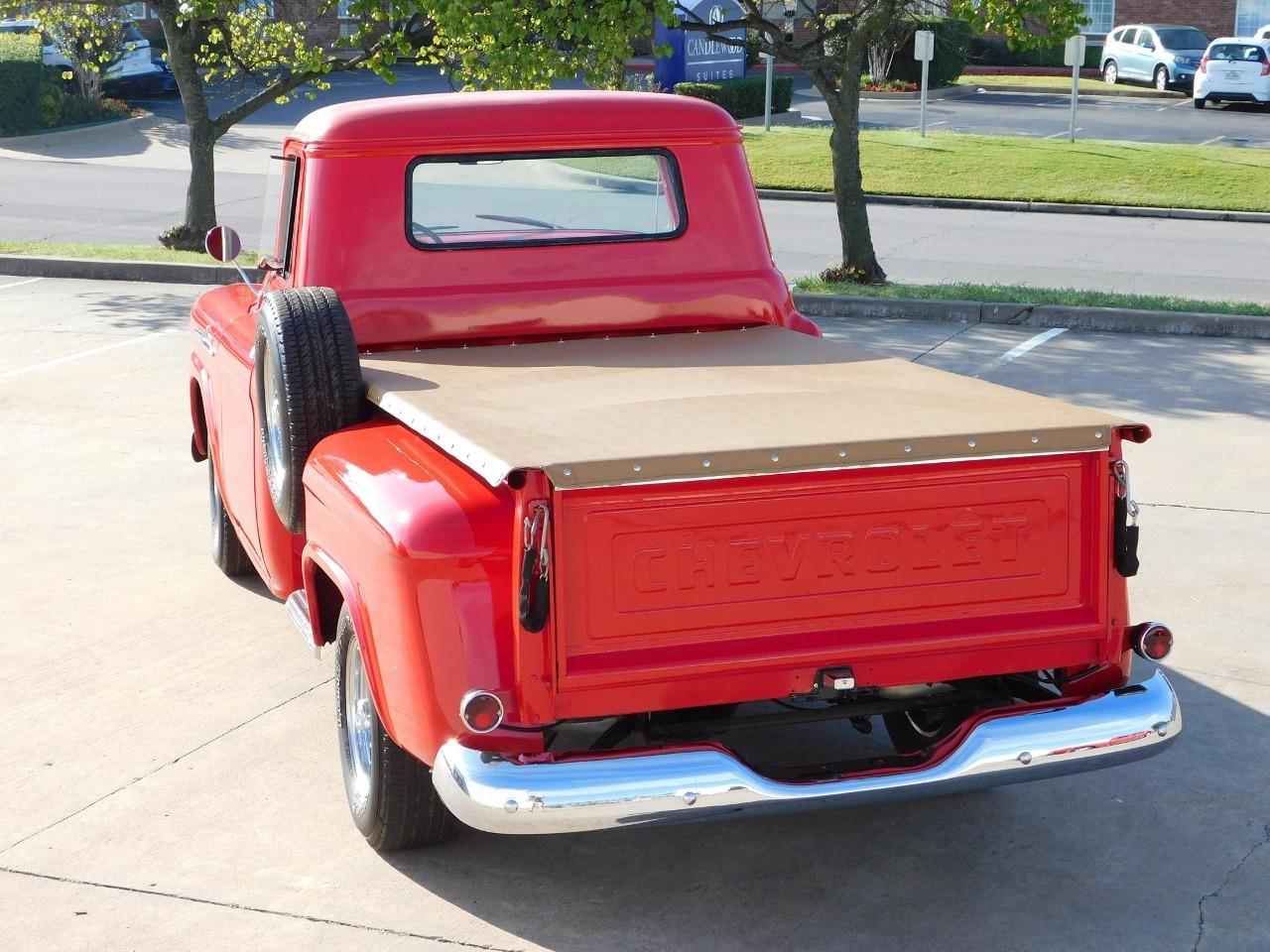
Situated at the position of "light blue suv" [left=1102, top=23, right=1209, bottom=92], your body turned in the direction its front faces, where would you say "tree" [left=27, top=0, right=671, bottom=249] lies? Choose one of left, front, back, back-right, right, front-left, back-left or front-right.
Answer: front-right

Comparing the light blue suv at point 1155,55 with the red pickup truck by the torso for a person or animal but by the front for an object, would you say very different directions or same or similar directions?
very different directions

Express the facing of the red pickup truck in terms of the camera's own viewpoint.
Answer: facing away from the viewer and to the left of the viewer

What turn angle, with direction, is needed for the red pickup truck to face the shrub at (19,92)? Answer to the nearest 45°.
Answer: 0° — it already faces it

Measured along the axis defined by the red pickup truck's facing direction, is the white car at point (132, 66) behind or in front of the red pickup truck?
in front

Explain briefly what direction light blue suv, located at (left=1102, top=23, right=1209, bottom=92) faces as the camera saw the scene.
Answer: facing the viewer and to the right of the viewer

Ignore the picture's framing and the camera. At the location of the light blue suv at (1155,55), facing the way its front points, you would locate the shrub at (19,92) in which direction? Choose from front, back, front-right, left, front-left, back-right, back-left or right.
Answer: right

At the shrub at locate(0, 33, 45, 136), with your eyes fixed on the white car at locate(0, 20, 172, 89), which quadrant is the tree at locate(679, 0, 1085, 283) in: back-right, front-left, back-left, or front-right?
back-right

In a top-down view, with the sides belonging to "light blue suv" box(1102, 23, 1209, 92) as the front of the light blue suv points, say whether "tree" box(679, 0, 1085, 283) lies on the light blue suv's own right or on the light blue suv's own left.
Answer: on the light blue suv's own right

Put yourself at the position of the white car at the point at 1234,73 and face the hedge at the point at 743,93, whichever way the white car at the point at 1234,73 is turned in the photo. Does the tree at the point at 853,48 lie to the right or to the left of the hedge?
left

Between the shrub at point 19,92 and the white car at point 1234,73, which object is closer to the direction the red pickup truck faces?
the shrub

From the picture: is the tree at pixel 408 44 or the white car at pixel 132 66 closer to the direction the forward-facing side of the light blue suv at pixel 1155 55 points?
the tree

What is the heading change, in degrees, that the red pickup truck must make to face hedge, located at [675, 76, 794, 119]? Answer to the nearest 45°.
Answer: approximately 45° to its right

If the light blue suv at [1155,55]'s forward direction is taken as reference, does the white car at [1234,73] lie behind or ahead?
ahead
